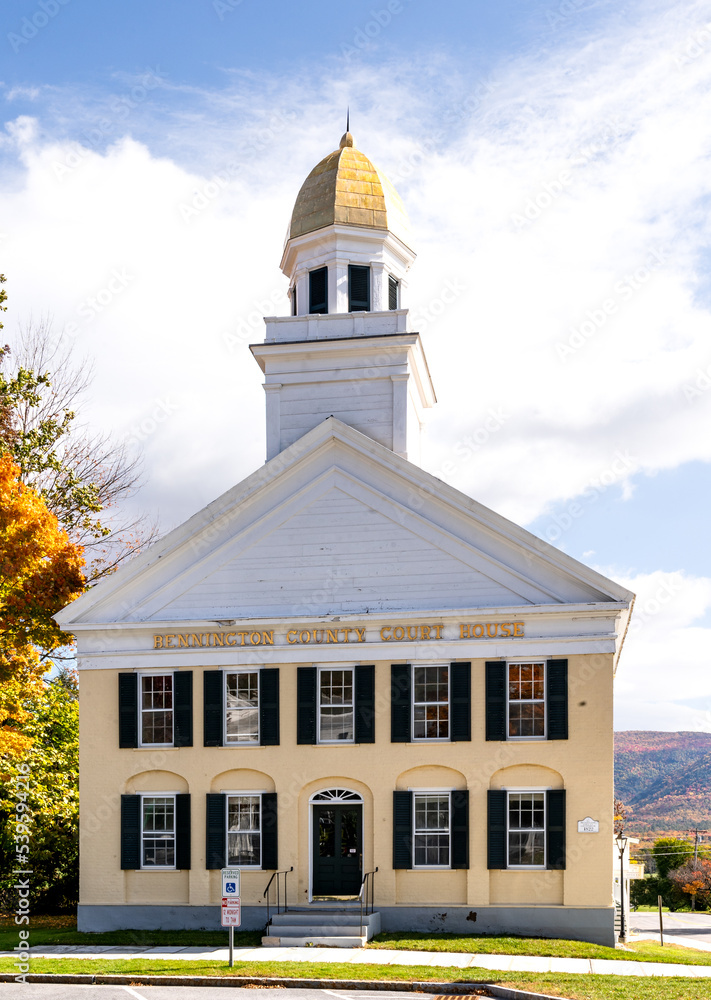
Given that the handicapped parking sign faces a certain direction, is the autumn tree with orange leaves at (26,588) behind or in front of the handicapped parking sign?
behind

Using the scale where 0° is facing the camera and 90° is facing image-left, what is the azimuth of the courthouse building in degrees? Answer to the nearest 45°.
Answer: approximately 0°

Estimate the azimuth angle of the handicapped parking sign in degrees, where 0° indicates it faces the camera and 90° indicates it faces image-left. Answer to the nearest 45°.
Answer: approximately 0°

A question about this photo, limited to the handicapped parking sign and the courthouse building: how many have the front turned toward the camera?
2
